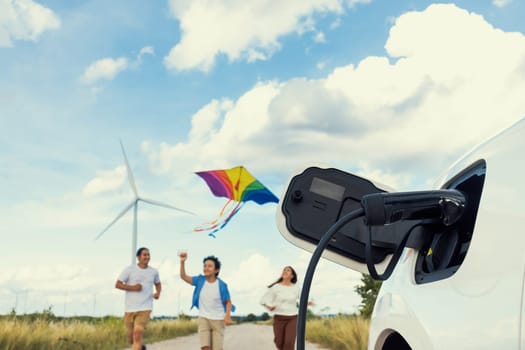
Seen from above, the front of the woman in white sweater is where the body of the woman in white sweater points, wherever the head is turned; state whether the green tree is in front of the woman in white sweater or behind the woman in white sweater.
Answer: behind

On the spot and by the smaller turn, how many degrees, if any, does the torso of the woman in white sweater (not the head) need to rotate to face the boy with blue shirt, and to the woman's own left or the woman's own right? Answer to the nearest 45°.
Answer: approximately 45° to the woman's own right

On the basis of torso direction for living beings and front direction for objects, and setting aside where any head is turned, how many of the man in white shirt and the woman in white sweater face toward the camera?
2

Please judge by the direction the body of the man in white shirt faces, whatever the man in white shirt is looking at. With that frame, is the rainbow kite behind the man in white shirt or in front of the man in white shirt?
behind

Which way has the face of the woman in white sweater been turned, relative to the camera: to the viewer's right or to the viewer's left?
to the viewer's left
